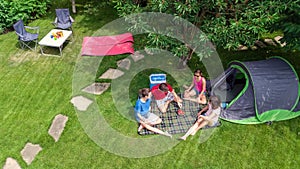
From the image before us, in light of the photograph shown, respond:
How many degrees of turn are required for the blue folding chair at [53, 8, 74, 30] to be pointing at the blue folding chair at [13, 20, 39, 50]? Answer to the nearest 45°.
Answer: approximately 45° to its right

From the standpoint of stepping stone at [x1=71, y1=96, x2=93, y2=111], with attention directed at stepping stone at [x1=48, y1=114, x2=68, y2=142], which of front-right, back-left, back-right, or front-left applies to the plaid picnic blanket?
back-left

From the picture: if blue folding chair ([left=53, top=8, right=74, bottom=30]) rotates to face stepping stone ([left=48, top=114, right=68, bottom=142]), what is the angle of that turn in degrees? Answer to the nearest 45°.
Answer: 0° — it already faces it

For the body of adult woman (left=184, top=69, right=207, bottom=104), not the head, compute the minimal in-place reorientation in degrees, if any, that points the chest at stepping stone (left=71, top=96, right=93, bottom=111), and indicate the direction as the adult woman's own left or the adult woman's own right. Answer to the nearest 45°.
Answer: approximately 45° to the adult woman's own right

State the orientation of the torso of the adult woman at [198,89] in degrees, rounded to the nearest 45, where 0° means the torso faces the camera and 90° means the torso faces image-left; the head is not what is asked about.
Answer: approximately 45°

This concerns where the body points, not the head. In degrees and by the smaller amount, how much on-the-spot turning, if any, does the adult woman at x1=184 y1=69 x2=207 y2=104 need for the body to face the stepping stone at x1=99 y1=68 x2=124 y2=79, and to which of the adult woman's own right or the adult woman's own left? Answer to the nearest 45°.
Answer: approximately 45° to the adult woman's own right

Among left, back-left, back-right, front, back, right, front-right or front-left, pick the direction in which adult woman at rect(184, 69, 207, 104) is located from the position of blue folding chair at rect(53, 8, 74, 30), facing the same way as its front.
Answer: front-left

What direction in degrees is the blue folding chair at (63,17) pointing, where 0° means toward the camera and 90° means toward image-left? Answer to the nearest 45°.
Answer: approximately 0°

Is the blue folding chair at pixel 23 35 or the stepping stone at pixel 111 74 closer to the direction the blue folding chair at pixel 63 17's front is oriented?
the stepping stone

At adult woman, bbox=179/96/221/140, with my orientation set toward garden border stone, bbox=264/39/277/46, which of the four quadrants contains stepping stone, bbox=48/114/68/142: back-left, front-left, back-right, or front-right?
back-left

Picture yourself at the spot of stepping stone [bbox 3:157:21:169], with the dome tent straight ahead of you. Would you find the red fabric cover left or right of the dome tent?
left
